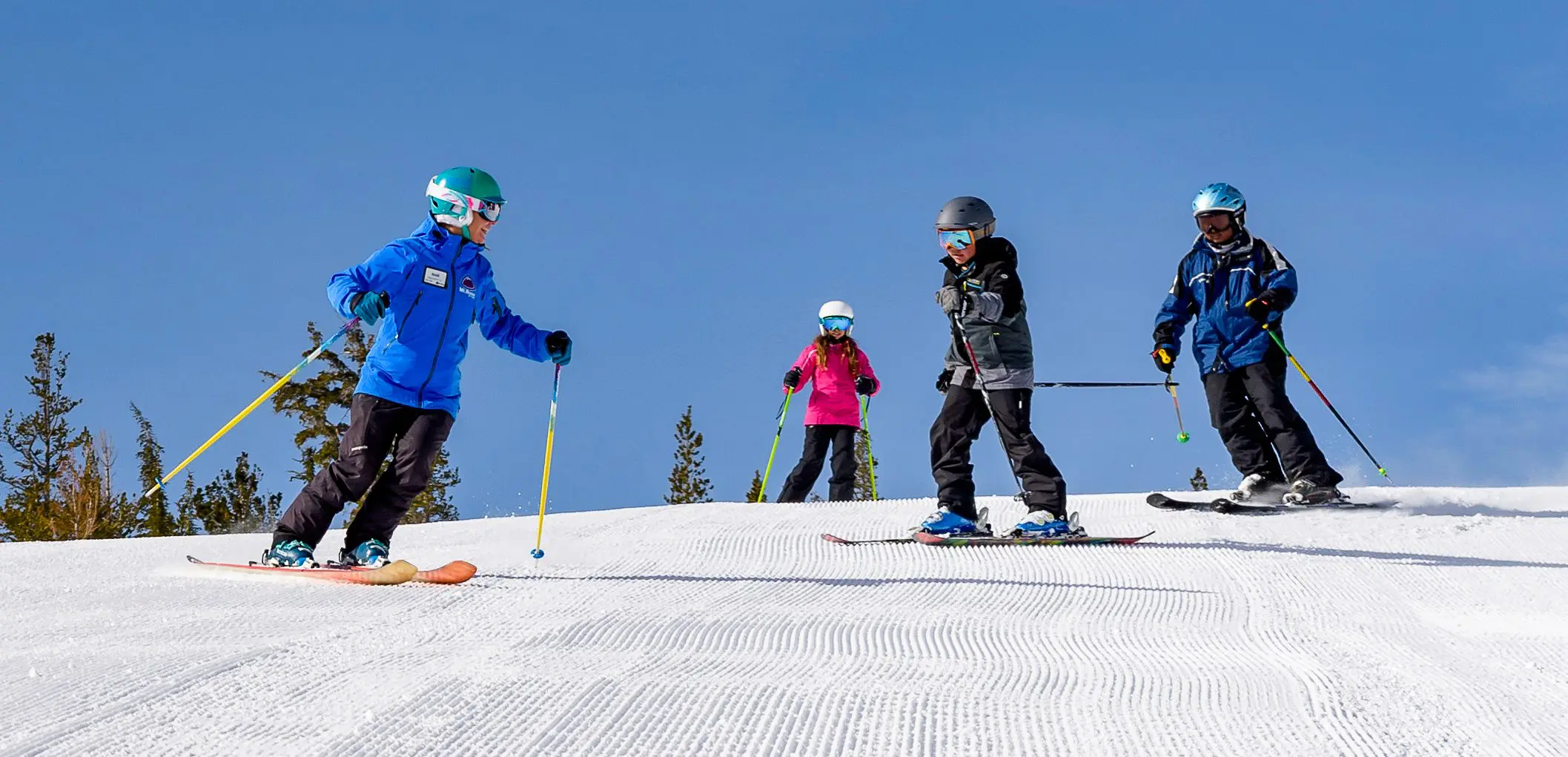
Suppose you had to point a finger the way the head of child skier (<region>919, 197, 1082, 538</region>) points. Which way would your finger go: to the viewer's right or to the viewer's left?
to the viewer's left

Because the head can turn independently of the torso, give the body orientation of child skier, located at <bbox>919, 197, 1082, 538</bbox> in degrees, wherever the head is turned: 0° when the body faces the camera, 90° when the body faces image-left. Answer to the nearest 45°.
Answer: approximately 45°

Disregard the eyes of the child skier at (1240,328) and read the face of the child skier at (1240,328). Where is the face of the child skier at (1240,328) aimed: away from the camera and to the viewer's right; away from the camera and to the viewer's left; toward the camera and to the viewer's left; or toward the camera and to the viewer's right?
toward the camera and to the viewer's left

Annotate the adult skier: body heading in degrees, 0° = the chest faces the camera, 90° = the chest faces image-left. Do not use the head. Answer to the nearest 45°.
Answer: approximately 315°

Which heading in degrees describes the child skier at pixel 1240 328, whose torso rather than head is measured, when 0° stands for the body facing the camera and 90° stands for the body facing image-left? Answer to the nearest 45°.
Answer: approximately 45°

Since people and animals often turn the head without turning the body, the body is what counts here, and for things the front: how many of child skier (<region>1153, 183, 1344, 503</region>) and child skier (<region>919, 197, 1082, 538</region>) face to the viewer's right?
0

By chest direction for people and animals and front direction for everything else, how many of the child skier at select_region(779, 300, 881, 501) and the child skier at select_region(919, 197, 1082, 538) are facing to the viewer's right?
0
